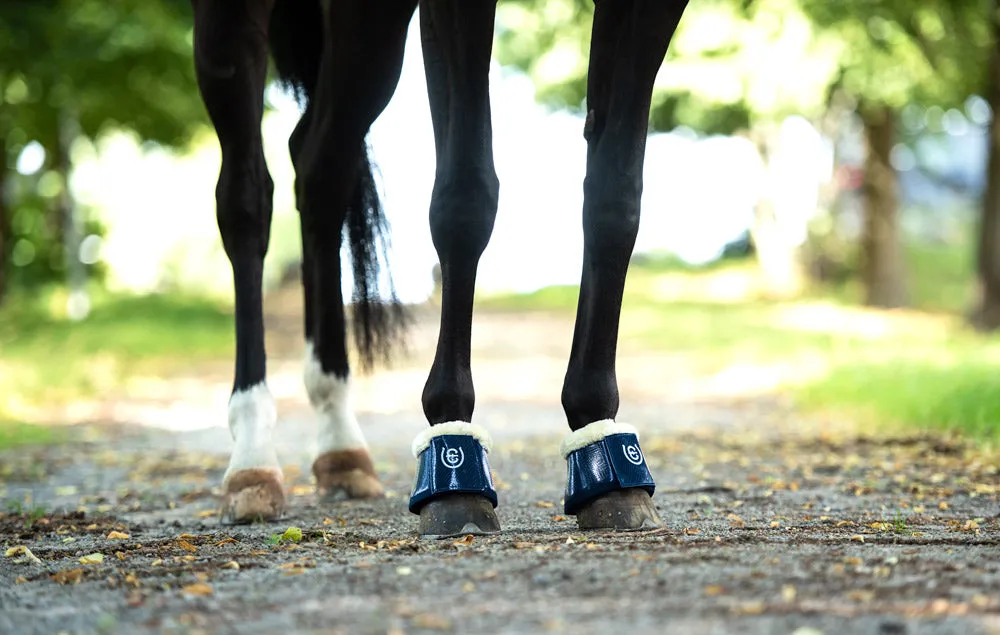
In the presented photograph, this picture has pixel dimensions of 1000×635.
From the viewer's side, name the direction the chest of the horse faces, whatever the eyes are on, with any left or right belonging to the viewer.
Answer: facing the viewer and to the right of the viewer

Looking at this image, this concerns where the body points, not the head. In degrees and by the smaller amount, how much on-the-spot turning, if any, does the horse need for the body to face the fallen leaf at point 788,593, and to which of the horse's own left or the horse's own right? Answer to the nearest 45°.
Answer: approximately 45° to the horse's own right

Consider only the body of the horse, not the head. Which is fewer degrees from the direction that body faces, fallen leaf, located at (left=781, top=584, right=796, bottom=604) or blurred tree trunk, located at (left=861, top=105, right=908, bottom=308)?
the fallen leaf

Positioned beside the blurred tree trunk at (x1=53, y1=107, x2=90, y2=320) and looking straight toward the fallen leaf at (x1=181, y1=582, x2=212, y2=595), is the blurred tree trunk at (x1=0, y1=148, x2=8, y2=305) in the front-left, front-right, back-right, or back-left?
back-right

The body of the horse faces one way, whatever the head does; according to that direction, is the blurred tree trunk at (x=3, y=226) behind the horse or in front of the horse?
behind

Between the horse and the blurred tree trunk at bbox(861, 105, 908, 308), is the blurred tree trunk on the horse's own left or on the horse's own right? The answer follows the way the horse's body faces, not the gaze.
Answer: on the horse's own left

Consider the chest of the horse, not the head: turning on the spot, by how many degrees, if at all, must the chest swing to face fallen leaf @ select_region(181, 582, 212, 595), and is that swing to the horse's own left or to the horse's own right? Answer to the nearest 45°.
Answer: approximately 45° to the horse's own right

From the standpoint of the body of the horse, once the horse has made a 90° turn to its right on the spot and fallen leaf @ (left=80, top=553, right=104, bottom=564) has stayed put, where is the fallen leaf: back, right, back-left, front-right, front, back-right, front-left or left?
front

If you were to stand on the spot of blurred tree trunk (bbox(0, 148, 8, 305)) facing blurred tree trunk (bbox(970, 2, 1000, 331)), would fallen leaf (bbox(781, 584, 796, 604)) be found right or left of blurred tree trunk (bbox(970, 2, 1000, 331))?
right

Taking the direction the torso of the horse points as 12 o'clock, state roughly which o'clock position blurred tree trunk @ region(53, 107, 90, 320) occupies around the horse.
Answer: The blurred tree trunk is roughly at 7 o'clock from the horse.

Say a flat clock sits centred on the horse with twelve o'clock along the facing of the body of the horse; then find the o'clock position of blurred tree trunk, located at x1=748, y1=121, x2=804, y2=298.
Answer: The blurred tree trunk is roughly at 8 o'clock from the horse.

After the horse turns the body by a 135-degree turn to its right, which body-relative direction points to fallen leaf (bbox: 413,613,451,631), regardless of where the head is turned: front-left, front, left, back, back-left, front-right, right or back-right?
left
